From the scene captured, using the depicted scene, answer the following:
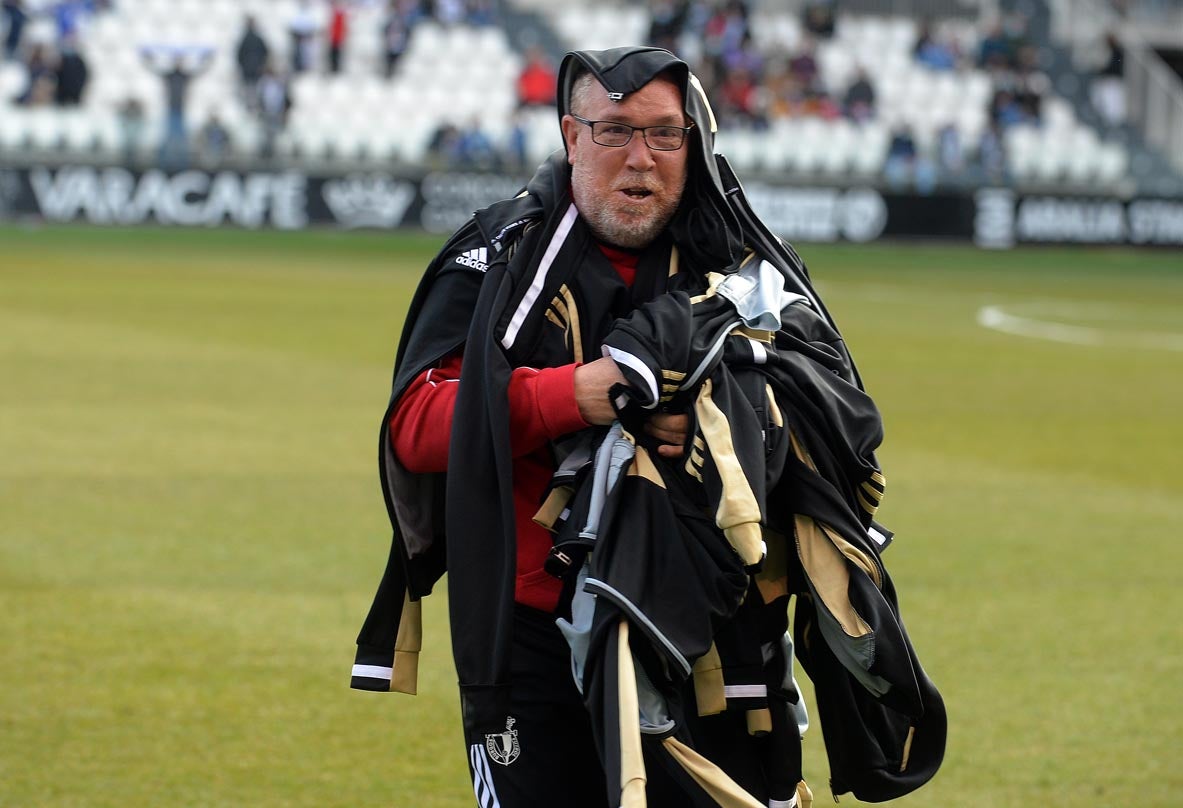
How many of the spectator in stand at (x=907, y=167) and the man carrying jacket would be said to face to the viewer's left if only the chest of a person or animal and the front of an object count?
0

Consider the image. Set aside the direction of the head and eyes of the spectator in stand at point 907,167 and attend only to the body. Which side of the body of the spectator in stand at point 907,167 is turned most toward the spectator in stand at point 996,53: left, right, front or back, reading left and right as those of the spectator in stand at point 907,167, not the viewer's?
back

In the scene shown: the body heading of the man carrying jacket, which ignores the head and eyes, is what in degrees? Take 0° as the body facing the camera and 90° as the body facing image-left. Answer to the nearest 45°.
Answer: approximately 315°

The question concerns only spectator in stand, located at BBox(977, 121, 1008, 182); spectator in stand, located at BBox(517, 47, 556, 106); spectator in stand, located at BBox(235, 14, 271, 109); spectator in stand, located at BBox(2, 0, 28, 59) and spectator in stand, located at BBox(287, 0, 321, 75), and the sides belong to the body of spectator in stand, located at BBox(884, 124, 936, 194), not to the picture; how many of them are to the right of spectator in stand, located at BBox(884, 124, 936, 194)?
4

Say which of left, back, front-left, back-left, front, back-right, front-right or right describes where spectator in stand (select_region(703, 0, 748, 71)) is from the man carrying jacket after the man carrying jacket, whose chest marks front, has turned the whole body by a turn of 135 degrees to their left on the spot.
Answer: front

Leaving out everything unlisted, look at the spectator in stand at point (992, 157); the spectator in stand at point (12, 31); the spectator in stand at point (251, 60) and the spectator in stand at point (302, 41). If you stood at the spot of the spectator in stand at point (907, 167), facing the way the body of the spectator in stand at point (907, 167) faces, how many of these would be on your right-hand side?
3

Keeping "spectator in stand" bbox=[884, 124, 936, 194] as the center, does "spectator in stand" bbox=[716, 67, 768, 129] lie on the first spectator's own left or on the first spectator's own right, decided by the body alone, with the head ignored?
on the first spectator's own right

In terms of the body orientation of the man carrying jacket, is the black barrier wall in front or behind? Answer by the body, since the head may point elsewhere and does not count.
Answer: behind

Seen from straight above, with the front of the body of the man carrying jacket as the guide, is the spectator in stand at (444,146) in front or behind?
behind

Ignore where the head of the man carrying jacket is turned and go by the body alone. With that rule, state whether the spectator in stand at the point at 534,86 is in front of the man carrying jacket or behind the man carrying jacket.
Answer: behind

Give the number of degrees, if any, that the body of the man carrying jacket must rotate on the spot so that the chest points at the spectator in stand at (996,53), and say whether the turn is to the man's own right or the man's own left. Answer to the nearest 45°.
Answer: approximately 135° to the man's own left

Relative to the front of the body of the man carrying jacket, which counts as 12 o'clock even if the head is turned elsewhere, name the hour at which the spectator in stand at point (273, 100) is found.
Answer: The spectator in stand is roughly at 7 o'clock from the man carrying jacket.

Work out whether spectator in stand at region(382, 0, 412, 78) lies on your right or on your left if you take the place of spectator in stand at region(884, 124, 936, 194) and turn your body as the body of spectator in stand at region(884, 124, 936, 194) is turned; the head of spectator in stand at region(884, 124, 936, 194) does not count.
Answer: on your right
